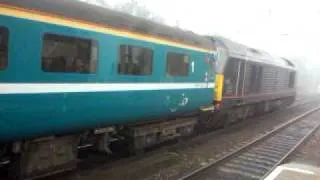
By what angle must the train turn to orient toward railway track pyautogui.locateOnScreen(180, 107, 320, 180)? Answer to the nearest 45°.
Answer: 0° — it already faces it

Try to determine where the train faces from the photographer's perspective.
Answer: facing away from the viewer and to the right of the viewer
